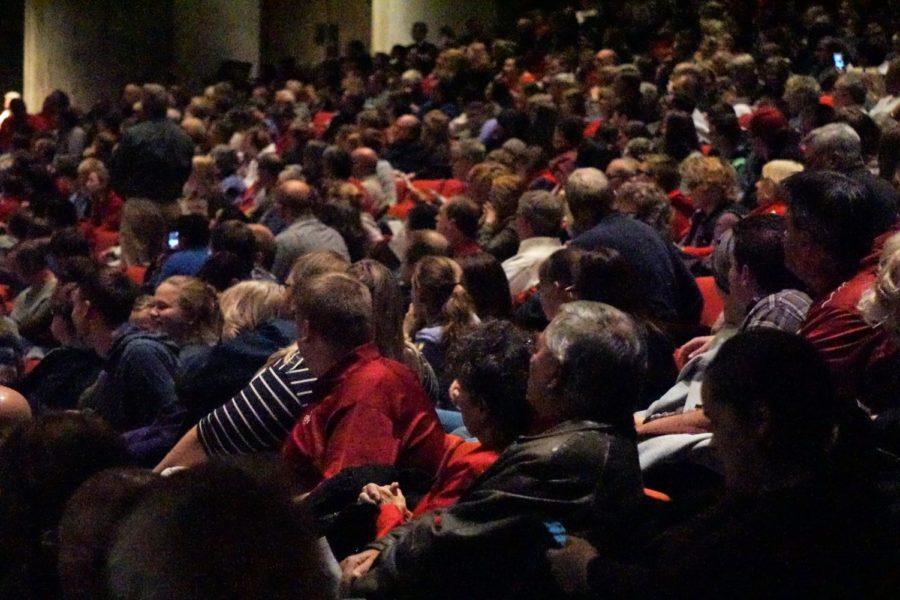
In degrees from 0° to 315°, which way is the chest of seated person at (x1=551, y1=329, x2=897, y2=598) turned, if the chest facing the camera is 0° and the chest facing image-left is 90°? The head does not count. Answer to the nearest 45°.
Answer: approximately 135°

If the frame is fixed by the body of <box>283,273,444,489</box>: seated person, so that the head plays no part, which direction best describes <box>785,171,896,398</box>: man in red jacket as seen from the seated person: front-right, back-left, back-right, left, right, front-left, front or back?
back-right

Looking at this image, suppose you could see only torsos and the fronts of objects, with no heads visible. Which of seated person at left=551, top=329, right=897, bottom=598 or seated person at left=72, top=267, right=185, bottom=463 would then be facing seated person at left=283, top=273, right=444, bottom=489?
seated person at left=551, top=329, right=897, bottom=598

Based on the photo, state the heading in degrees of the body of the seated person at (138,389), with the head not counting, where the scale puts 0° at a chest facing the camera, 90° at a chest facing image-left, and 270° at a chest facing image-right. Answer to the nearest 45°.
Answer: approximately 135°

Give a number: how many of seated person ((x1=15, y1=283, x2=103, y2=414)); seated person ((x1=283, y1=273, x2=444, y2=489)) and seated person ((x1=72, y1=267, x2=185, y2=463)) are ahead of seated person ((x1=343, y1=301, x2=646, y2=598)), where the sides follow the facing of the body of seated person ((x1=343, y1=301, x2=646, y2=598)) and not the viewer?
3

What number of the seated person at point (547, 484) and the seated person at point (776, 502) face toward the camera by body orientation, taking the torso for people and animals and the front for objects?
0

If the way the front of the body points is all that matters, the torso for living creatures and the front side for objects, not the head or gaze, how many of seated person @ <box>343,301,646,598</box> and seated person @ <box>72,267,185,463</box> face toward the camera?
0
